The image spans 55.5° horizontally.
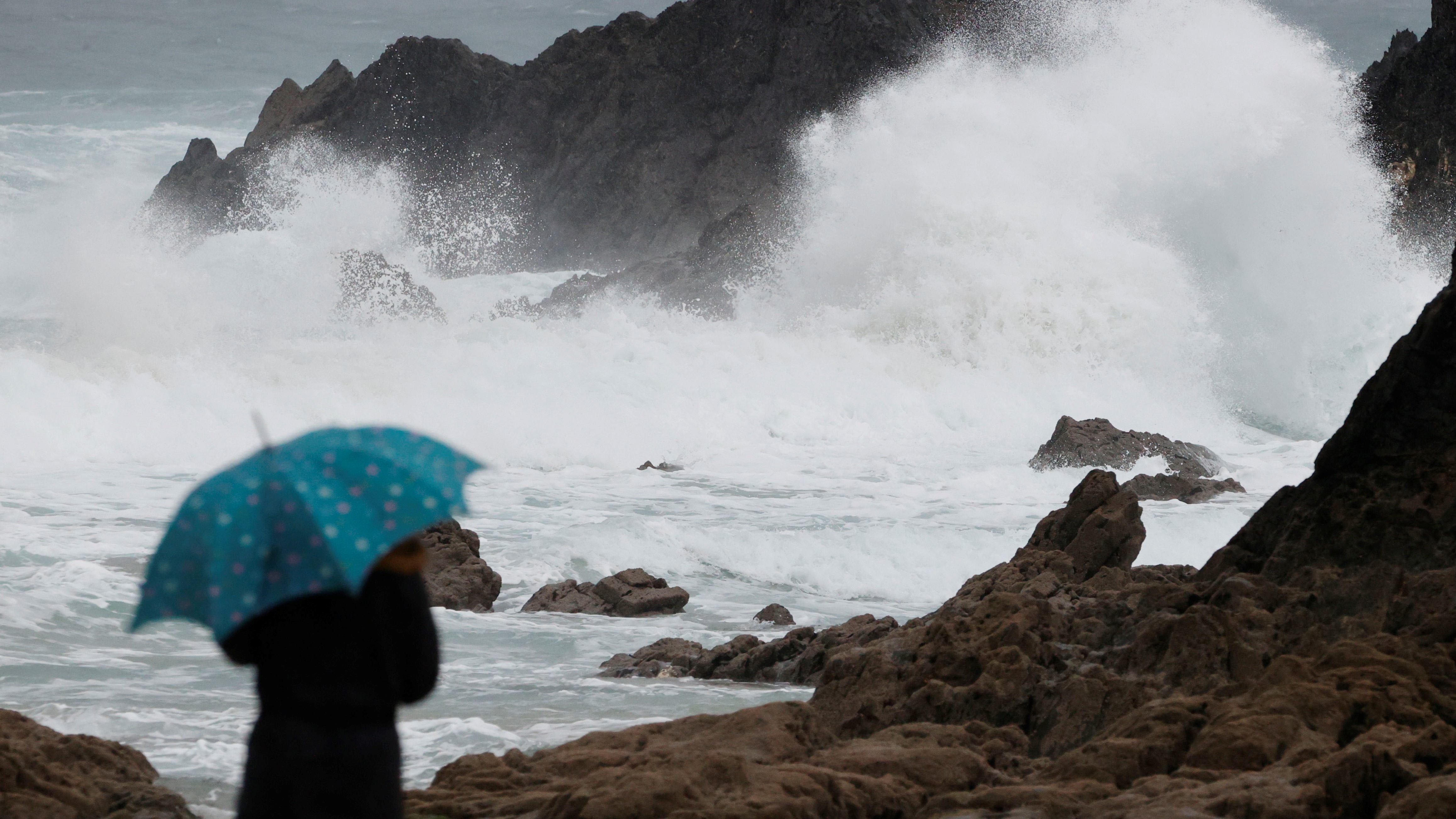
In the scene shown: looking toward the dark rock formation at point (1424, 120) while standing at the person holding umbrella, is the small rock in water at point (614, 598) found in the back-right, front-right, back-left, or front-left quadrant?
front-left

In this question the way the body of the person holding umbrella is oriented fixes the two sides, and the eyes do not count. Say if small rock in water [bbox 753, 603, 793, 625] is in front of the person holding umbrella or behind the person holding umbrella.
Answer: in front

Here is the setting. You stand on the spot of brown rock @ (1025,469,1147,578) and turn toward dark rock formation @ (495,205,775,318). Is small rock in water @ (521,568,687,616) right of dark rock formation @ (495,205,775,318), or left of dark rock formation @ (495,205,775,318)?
left

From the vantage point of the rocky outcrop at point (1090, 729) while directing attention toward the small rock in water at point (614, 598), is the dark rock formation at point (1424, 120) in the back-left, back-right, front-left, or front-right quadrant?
front-right

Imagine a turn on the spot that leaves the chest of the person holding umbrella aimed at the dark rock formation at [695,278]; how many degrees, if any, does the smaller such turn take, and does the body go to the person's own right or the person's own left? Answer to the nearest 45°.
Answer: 0° — they already face it

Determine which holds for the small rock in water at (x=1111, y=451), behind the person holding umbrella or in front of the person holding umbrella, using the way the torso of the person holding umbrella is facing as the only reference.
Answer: in front

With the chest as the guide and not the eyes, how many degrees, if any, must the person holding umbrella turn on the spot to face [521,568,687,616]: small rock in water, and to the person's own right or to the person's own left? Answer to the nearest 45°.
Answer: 0° — they already face it

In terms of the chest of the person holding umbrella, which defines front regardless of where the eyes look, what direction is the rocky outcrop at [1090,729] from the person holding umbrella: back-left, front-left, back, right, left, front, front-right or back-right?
front-right

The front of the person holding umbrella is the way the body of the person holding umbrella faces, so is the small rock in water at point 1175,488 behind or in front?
in front

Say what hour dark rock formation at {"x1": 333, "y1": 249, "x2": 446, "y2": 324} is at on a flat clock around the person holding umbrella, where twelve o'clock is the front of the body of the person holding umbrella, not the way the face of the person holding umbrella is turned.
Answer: The dark rock formation is roughly at 12 o'clock from the person holding umbrella.

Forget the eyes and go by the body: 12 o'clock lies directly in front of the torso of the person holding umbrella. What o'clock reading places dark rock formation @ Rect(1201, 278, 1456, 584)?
The dark rock formation is roughly at 2 o'clock from the person holding umbrella.

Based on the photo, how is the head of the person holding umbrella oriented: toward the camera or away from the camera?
away from the camera

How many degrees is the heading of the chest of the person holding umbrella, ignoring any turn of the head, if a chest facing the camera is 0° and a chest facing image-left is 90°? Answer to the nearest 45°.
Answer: approximately 180°

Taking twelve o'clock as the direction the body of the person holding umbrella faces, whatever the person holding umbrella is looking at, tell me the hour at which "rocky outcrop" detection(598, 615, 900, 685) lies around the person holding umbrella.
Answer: The rocky outcrop is roughly at 1 o'clock from the person holding umbrella.

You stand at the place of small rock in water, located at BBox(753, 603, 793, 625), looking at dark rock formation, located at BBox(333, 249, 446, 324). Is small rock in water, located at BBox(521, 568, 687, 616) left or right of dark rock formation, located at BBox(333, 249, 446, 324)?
left
